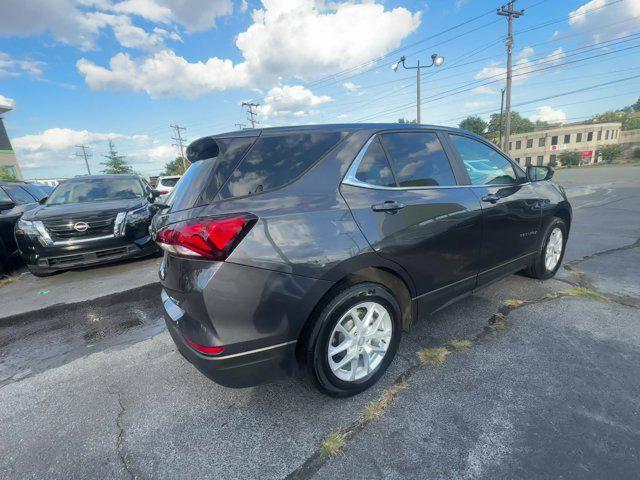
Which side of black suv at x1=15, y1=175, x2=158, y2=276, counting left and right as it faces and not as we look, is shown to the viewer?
front

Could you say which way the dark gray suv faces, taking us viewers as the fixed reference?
facing away from the viewer and to the right of the viewer

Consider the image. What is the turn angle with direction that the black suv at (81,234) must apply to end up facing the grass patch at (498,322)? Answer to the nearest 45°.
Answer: approximately 45° to its left

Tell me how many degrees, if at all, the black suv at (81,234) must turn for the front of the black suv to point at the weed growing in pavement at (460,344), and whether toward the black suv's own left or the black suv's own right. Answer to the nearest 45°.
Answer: approximately 45° to the black suv's own left

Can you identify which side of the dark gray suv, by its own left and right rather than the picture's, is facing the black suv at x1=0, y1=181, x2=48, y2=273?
left

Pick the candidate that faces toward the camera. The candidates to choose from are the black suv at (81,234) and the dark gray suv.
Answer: the black suv

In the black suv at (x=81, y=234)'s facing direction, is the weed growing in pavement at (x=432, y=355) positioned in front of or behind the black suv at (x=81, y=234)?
in front

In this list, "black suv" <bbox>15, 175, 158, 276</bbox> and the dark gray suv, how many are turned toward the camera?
1

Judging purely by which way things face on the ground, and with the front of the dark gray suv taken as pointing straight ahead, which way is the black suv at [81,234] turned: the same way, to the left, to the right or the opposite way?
to the right

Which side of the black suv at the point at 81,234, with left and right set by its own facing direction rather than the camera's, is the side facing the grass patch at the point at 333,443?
front
